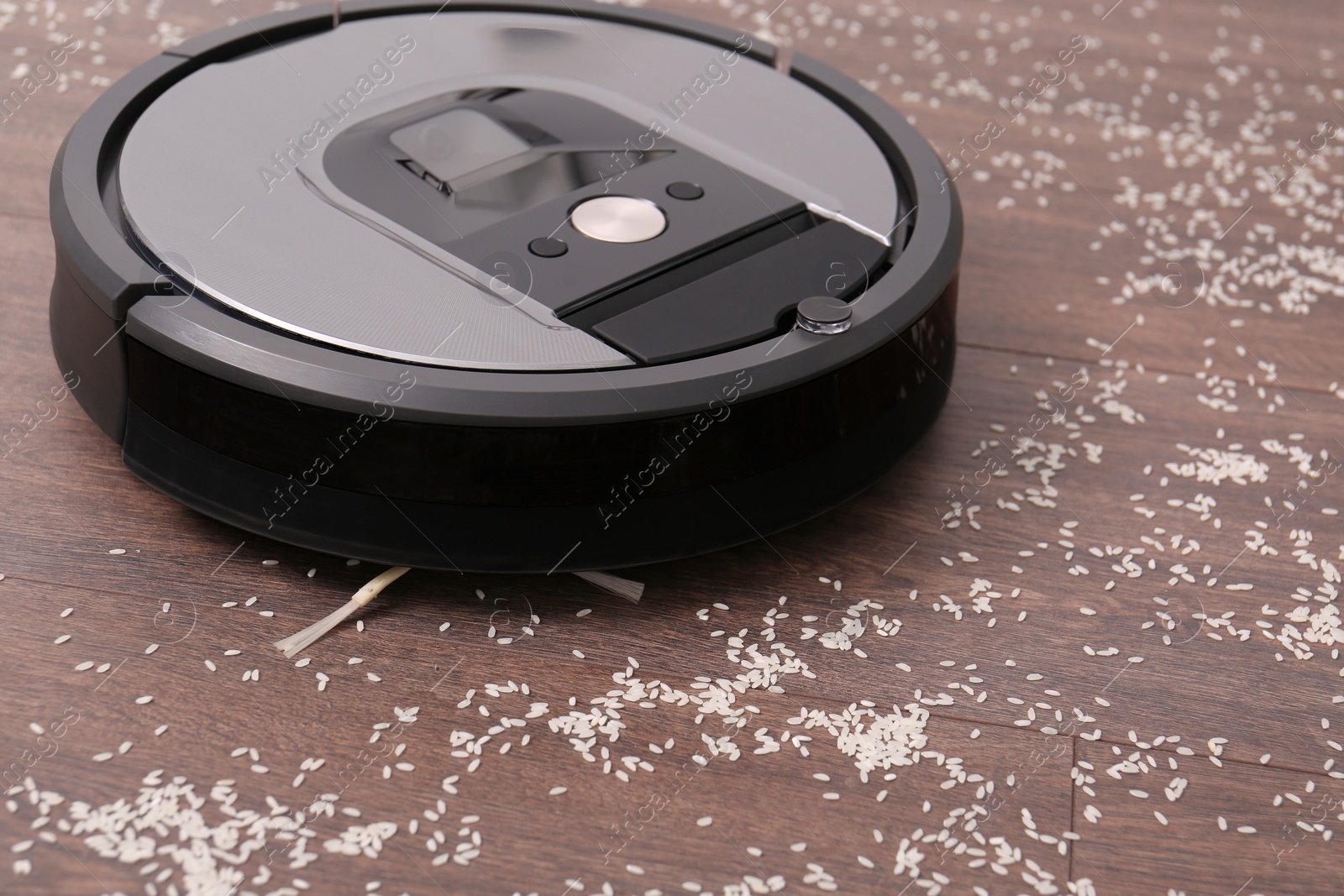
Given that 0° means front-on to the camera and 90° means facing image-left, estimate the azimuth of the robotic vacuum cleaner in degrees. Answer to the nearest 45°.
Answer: approximately 315°
